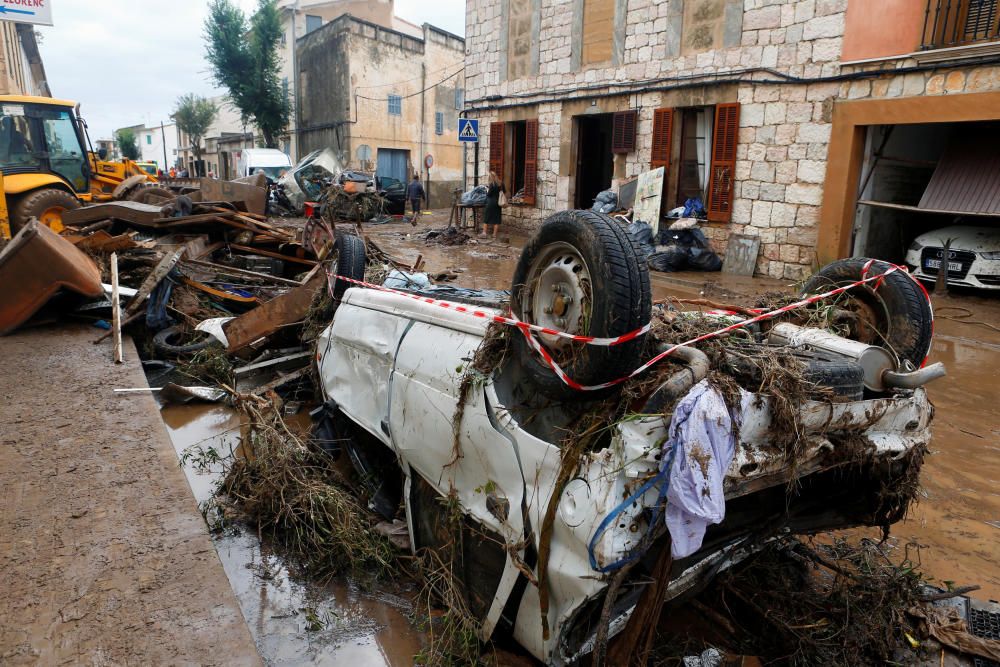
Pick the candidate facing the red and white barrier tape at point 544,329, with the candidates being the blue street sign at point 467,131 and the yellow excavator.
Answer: the blue street sign

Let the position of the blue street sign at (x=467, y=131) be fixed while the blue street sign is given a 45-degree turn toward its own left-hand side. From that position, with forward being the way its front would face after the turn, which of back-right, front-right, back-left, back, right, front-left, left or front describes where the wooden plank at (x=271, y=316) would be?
front-right

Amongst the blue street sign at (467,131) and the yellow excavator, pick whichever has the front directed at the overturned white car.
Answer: the blue street sign

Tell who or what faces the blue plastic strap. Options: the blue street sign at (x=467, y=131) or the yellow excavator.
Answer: the blue street sign

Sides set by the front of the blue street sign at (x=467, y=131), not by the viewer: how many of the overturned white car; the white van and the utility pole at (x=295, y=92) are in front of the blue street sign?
1

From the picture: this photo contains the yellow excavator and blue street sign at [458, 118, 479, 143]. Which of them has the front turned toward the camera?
the blue street sign

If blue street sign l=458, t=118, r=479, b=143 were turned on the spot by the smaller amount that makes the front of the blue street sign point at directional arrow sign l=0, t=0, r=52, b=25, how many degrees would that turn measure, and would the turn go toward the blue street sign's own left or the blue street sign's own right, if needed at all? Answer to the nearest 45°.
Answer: approximately 45° to the blue street sign's own right

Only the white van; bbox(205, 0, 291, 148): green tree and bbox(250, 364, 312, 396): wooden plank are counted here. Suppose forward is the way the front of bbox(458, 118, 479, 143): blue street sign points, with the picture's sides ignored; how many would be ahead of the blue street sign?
1

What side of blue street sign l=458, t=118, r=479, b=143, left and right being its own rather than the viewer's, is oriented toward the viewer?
front

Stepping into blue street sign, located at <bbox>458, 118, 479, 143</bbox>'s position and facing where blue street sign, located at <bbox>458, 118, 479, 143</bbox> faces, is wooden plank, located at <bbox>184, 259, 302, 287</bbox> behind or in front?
in front

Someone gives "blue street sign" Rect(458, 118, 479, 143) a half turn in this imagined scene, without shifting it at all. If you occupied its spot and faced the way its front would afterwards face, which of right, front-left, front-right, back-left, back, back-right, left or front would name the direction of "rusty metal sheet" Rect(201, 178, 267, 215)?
back-left

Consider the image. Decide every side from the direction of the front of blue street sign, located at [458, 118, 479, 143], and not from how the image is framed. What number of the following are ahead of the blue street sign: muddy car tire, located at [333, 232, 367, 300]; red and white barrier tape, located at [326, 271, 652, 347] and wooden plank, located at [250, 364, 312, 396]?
3

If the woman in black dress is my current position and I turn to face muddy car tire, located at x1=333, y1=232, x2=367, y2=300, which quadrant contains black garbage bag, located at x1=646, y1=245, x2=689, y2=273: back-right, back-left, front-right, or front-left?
front-left

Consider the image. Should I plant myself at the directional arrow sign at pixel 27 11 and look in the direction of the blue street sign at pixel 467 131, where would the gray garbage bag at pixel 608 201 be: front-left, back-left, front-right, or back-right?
front-right

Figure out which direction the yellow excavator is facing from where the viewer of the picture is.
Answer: facing away from the viewer and to the right of the viewer

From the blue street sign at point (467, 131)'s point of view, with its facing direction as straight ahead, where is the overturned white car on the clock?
The overturned white car is roughly at 12 o'clock from the blue street sign.

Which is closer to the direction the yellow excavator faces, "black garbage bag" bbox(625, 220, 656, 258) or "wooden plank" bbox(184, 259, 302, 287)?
the black garbage bag

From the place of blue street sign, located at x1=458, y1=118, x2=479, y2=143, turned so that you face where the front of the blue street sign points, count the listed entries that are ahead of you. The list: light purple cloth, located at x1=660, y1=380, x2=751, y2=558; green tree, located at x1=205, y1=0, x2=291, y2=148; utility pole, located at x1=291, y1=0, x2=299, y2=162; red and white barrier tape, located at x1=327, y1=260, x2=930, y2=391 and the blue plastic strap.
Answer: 3
